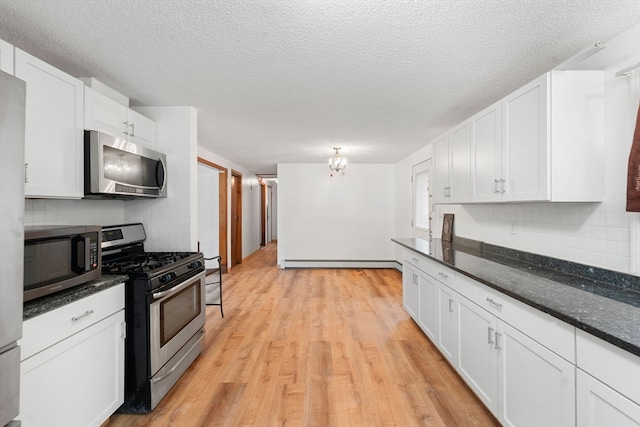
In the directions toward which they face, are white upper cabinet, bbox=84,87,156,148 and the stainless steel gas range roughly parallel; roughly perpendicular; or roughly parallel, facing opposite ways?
roughly parallel

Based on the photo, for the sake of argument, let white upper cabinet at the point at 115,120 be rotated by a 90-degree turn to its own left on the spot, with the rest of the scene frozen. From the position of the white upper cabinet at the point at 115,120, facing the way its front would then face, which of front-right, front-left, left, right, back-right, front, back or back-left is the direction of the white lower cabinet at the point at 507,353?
right

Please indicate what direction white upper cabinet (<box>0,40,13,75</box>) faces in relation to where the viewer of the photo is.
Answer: facing the viewer and to the right of the viewer

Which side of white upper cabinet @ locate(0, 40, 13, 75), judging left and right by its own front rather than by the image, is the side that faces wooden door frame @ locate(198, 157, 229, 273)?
left

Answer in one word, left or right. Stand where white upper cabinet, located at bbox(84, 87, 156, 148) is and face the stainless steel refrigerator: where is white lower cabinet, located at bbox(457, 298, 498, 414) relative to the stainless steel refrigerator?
left

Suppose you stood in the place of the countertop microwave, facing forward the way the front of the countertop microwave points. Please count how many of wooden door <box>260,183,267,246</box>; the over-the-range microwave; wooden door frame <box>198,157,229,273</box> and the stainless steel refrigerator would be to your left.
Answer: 3

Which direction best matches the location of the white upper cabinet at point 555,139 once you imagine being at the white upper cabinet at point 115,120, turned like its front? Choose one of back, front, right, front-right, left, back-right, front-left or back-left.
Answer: front

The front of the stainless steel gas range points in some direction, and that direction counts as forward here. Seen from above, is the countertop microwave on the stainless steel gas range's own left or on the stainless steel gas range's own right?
on the stainless steel gas range's own right

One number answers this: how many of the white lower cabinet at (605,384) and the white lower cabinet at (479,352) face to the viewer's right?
0

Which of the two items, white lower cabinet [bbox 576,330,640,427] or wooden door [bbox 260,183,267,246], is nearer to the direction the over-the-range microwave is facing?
the white lower cabinet

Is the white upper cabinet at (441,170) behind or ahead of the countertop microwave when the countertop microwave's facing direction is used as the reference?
ahead

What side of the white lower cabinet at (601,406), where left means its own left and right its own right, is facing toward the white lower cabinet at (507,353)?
right

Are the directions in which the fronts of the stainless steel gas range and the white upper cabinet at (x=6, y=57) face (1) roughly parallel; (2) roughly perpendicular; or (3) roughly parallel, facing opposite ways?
roughly parallel

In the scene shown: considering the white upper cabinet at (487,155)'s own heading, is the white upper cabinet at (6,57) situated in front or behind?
in front

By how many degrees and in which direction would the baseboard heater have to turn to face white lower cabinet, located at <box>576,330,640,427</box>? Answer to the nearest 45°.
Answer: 0° — it already faces it

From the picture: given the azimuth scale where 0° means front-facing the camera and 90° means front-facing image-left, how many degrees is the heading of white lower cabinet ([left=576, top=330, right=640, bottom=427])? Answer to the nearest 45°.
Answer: approximately 45°

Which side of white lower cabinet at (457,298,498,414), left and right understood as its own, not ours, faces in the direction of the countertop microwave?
front

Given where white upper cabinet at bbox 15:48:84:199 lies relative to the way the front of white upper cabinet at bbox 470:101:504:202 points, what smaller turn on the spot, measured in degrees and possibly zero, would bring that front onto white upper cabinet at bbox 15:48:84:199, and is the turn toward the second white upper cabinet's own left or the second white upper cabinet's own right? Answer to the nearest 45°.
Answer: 0° — it already faces it
